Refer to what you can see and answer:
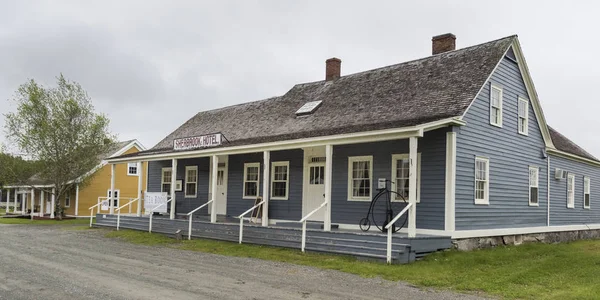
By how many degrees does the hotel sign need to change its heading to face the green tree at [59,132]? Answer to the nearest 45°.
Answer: approximately 90° to its right

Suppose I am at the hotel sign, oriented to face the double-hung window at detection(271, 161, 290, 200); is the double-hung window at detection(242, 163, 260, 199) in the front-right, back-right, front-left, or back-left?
front-left

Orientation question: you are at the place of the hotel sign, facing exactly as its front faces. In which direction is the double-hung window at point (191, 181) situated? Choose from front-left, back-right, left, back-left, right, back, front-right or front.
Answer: back-right

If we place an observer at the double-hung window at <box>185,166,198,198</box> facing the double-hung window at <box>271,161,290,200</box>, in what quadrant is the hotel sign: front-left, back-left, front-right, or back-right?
front-right

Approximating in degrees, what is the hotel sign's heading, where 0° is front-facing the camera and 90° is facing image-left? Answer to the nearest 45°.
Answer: approximately 45°

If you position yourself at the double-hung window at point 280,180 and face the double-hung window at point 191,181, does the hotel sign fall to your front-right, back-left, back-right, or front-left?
front-left

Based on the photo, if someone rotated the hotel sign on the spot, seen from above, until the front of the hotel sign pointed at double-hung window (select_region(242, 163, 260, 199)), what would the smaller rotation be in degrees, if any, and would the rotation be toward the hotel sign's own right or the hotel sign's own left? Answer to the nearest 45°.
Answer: approximately 135° to the hotel sign's own left

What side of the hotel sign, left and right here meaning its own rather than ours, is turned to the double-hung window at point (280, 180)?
left
